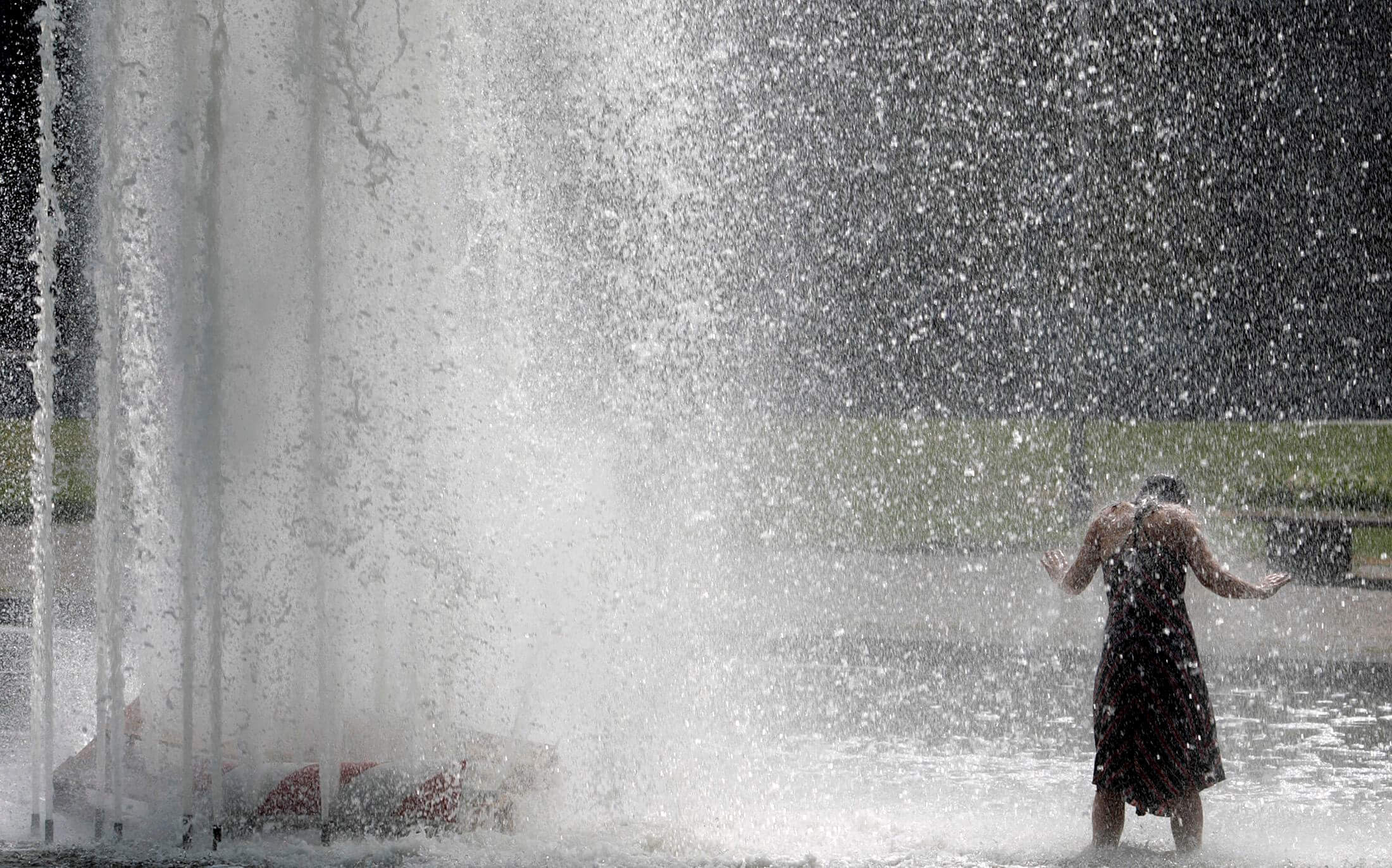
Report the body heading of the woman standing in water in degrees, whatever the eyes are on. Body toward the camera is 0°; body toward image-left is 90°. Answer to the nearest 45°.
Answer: approximately 180°

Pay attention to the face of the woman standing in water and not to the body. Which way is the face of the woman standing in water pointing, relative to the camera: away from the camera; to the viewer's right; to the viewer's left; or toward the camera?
away from the camera

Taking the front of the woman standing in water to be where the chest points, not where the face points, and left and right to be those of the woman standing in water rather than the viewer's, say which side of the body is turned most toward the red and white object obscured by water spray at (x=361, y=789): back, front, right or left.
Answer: left
